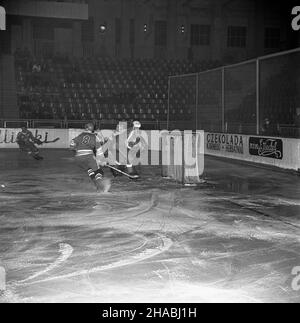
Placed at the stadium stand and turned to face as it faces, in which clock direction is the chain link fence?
The chain link fence is roughly at 11 o'clock from the stadium stand.

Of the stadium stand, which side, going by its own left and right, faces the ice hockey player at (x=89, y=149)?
front

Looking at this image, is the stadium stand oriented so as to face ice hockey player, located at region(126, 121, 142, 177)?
yes

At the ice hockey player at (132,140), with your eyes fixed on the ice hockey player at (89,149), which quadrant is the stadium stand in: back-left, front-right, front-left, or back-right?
back-right

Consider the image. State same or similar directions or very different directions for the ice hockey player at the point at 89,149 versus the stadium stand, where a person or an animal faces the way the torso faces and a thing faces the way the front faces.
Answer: very different directions

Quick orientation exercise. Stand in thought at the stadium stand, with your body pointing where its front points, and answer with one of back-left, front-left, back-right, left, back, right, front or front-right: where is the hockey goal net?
front

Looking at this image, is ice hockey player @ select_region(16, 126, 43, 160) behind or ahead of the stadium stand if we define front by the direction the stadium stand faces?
ahead

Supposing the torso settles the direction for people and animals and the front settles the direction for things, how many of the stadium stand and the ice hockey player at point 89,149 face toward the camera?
1

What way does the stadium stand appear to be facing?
toward the camera
